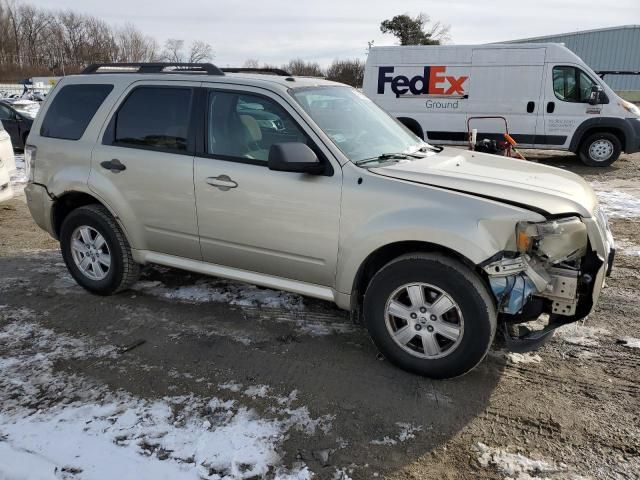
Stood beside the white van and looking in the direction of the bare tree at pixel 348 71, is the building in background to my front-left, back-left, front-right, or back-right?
front-right

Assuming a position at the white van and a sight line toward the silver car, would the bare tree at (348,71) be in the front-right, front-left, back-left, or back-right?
back-right

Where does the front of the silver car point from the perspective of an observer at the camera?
facing the viewer and to the right of the viewer

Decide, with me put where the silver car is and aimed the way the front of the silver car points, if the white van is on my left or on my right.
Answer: on my left

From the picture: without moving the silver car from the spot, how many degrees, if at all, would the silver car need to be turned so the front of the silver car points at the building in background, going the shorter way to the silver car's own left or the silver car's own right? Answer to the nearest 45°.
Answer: approximately 90° to the silver car's own left

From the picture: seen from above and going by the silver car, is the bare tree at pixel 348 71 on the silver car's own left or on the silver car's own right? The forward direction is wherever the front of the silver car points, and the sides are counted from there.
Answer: on the silver car's own left
